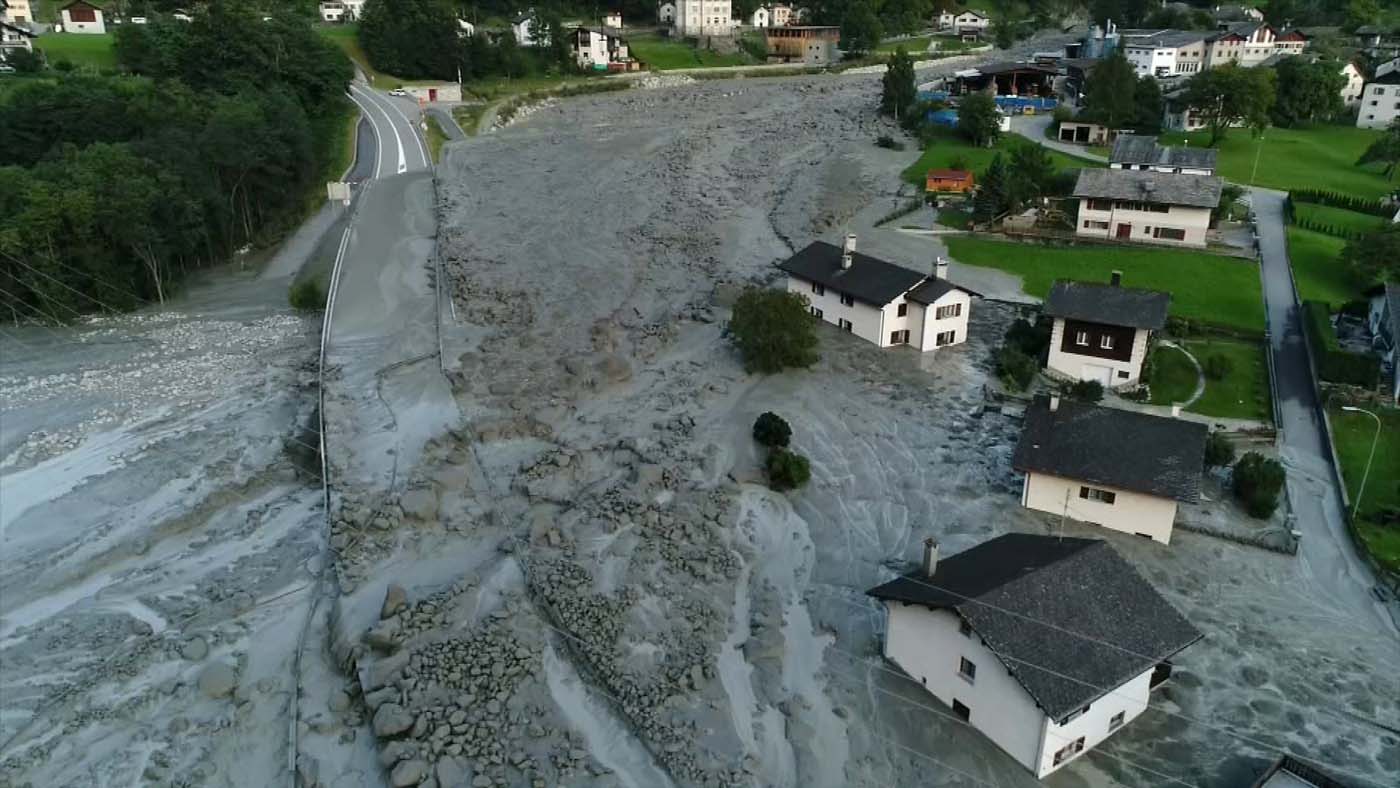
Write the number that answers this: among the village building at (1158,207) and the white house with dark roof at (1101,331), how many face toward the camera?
2

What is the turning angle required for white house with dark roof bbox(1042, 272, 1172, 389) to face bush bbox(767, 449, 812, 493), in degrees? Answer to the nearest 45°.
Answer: approximately 45° to its right

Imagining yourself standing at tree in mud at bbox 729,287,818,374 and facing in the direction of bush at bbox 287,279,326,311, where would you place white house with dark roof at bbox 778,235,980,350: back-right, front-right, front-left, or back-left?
back-right

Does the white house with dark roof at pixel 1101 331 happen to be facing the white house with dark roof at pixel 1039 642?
yes

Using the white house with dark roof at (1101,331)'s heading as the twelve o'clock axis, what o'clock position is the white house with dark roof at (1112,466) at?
the white house with dark roof at (1112,466) is roughly at 12 o'clock from the white house with dark roof at (1101,331).

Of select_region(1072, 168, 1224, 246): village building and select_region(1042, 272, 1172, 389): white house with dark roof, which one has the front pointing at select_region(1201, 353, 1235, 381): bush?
the village building

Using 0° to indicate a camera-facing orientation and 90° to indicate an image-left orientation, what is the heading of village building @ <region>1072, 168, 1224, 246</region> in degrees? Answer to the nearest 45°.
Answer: approximately 0°

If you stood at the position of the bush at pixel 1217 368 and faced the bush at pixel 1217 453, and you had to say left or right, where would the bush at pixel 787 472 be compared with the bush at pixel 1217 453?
right

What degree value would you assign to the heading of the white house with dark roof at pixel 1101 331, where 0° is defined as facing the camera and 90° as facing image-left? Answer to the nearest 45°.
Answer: approximately 0°

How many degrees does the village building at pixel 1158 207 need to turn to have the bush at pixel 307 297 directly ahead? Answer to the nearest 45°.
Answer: approximately 45° to its right
